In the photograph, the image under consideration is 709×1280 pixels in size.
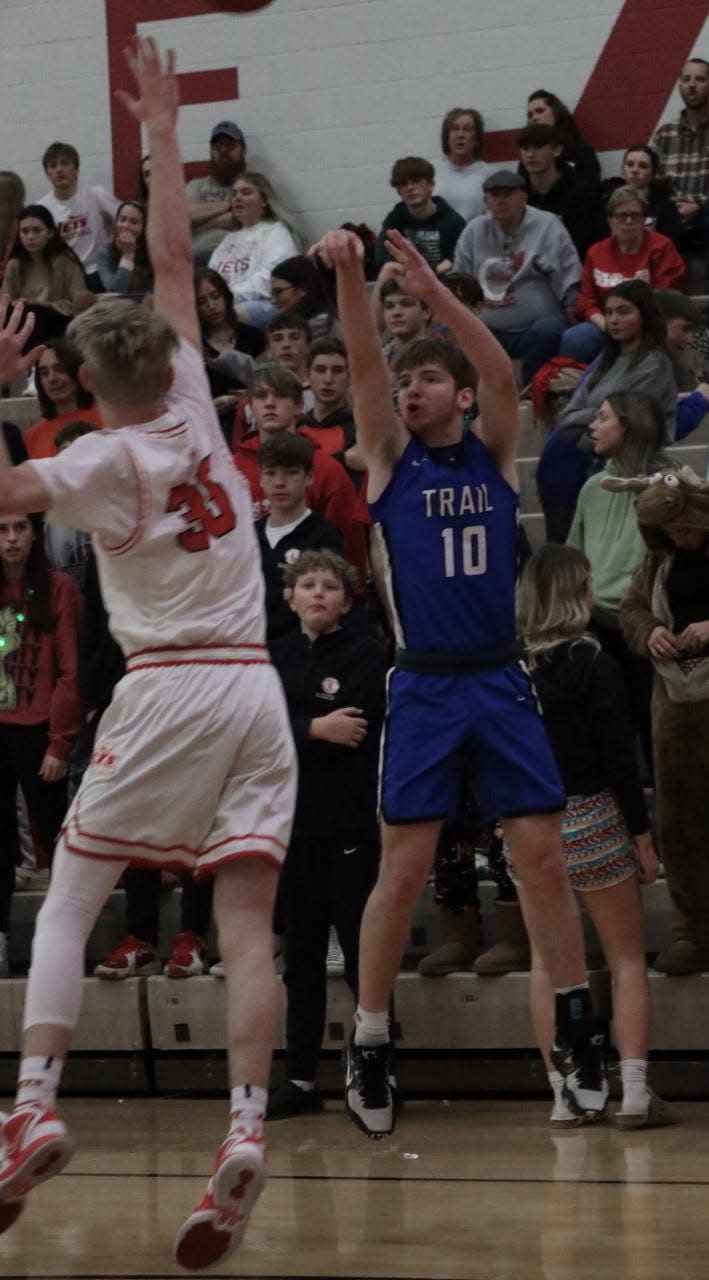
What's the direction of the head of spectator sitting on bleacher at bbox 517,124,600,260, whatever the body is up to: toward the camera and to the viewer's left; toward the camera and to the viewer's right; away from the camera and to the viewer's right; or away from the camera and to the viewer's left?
toward the camera and to the viewer's left

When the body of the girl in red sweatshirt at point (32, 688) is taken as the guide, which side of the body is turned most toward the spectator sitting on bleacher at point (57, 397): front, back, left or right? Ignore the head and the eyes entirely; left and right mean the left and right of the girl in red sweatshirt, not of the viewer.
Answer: back

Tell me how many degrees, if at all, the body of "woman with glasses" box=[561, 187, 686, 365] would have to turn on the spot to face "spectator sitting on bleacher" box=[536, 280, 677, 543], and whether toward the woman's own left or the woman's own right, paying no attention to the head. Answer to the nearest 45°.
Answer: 0° — they already face them

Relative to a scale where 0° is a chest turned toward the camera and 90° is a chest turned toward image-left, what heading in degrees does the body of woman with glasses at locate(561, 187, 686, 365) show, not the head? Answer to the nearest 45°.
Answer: approximately 0°

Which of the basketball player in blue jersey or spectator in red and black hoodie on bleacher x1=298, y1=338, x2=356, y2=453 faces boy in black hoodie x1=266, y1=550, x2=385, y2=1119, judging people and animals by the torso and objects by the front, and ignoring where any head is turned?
the spectator in red and black hoodie on bleacher

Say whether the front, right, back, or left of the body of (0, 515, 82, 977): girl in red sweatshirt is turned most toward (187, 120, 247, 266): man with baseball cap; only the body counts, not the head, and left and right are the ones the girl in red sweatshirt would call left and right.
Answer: back

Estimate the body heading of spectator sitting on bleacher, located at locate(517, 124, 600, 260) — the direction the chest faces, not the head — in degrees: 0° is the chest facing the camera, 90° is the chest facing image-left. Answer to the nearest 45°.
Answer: approximately 45°

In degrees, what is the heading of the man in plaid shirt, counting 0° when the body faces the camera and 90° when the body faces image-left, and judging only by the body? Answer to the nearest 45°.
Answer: approximately 0°

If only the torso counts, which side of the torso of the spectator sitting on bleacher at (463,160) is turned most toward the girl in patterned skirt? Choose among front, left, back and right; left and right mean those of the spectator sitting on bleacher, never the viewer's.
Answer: front

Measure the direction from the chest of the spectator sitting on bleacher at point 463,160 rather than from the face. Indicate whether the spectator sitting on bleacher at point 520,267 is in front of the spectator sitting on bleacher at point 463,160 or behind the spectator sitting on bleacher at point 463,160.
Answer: in front
